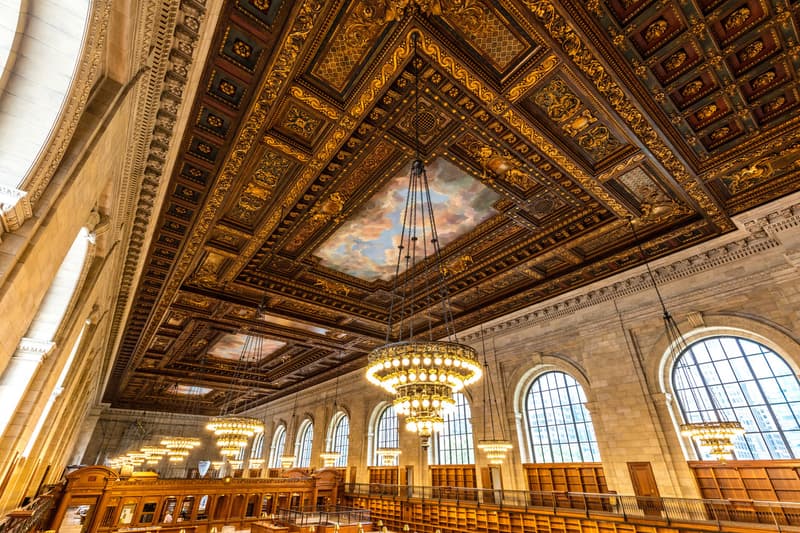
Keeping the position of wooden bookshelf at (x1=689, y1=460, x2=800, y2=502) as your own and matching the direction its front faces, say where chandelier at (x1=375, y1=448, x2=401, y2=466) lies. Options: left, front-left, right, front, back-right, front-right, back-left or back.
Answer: right

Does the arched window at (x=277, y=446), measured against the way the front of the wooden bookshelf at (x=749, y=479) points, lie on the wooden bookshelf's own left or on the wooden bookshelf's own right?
on the wooden bookshelf's own right

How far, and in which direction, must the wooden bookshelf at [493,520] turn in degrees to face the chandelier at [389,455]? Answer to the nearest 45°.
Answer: approximately 90° to its right

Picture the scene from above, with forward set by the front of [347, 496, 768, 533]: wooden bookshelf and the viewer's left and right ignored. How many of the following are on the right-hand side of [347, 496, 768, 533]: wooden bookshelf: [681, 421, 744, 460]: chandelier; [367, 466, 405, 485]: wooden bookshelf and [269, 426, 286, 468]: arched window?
2

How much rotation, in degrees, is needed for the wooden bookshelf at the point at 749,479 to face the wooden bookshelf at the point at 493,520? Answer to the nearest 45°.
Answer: approximately 90° to its right

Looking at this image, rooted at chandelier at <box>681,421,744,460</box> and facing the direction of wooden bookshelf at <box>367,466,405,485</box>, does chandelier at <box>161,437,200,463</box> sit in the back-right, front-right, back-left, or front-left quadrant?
front-left

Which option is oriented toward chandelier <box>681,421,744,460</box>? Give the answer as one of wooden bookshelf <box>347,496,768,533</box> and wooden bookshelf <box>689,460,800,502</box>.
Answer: wooden bookshelf <box>689,460,800,502</box>

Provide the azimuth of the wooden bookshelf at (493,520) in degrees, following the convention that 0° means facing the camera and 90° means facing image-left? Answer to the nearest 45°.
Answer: approximately 45°

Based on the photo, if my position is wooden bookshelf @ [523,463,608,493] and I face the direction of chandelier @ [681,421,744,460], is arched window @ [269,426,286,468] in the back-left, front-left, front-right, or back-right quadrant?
back-right

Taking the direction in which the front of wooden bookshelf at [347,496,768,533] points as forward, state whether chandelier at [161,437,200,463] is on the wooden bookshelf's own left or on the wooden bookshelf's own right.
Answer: on the wooden bookshelf's own right

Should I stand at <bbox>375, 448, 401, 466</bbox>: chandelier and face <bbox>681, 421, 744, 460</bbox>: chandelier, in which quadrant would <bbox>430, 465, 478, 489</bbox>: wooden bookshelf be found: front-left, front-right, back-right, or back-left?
front-left

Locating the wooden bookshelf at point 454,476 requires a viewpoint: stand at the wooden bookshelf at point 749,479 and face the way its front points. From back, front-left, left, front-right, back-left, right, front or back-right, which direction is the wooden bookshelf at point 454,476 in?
right

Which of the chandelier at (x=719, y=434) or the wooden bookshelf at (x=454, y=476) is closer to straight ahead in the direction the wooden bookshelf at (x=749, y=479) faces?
the chandelier

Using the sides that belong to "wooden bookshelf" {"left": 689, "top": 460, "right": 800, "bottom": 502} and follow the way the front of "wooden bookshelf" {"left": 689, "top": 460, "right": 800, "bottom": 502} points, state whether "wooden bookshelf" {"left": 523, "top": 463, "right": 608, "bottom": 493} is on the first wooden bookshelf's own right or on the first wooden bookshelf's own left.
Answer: on the first wooden bookshelf's own right

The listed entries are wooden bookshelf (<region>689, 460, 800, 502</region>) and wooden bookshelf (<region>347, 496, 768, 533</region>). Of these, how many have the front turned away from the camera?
0

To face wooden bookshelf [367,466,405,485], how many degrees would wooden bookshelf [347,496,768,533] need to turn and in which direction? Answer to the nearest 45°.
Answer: approximately 90° to its right
